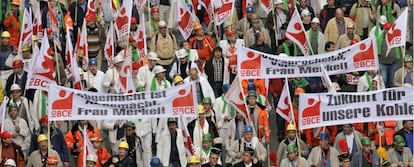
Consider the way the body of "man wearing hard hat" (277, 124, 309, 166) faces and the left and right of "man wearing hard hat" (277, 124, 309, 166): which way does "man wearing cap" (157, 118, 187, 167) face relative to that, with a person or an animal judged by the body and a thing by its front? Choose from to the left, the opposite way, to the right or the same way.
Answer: the same way

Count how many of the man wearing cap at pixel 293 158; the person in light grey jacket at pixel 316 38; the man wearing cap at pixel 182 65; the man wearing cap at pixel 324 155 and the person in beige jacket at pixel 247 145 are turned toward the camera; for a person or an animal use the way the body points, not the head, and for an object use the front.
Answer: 5

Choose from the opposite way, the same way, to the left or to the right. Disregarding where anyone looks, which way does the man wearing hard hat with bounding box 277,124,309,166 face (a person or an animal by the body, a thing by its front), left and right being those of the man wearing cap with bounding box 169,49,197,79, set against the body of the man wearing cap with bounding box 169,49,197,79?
the same way

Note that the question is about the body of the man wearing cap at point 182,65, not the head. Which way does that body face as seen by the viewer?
toward the camera

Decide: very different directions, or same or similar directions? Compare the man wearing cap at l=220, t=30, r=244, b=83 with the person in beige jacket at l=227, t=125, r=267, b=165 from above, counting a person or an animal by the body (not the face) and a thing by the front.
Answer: same or similar directions

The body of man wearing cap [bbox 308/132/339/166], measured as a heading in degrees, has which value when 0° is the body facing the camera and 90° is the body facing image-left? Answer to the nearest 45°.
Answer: approximately 0°

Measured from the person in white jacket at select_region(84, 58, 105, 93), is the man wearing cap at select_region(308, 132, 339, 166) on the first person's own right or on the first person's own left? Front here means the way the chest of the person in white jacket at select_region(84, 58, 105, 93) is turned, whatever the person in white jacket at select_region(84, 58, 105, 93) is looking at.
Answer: on the first person's own left

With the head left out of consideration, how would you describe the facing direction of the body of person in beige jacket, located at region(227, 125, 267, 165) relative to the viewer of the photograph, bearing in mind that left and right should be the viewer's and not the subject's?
facing the viewer

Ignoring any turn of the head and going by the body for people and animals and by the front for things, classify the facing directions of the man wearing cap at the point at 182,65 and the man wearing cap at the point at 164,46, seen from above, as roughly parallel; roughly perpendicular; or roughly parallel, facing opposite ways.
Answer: roughly parallel

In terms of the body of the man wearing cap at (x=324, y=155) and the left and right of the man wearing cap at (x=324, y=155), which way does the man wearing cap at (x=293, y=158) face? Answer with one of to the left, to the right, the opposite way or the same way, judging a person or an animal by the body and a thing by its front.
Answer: the same way

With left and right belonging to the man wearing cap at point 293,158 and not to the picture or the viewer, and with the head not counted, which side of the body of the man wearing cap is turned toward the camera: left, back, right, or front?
front

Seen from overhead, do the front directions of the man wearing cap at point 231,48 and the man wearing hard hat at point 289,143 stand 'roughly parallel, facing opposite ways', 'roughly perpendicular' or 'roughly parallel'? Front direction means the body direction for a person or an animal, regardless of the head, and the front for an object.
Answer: roughly parallel
